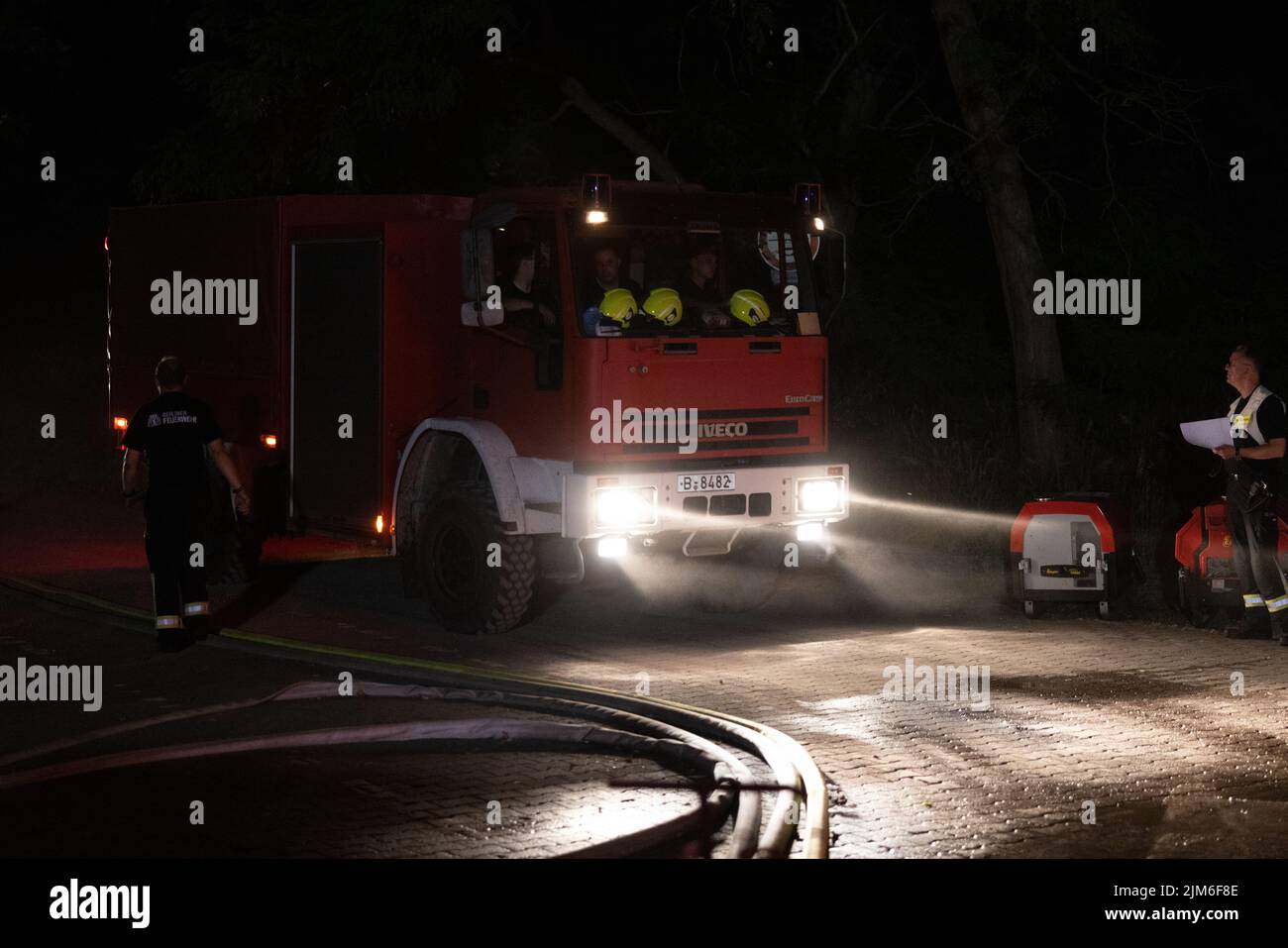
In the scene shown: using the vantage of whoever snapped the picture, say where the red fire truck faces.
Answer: facing the viewer and to the right of the viewer

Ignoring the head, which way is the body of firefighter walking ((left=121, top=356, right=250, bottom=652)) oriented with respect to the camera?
away from the camera

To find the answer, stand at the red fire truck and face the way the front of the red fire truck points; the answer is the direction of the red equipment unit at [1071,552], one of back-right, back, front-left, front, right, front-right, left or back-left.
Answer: front-left

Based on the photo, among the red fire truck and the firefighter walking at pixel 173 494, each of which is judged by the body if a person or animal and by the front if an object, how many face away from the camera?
1

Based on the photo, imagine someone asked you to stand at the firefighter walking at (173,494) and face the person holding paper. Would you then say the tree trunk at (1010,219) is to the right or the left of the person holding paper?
left

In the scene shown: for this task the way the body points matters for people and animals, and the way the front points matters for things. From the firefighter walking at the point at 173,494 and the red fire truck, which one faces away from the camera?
the firefighter walking

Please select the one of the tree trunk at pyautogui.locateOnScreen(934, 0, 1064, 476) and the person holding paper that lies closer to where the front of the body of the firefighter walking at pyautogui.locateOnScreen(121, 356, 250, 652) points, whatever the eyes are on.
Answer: the tree trunk

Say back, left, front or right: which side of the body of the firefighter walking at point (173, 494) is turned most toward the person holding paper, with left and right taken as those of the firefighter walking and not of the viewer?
right

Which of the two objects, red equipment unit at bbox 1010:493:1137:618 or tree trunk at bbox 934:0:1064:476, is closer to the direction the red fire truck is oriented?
the red equipment unit

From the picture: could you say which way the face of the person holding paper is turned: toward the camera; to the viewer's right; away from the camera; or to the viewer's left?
to the viewer's left

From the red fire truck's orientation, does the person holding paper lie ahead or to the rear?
ahead

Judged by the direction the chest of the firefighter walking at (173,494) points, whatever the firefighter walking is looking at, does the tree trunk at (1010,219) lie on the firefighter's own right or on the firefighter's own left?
on the firefighter's own right

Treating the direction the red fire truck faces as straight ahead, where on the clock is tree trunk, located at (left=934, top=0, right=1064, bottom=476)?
The tree trunk is roughly at 9 o'clock from the red fire truck.
